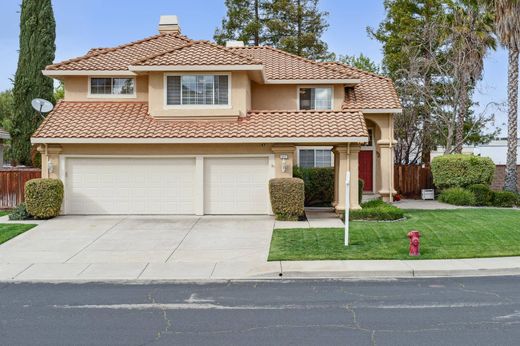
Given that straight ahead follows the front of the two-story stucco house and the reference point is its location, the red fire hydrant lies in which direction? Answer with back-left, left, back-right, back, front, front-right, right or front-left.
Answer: front-left

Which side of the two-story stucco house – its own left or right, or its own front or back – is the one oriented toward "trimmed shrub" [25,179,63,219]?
right

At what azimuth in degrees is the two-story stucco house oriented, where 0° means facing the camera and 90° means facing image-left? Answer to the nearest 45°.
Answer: approximately 0°

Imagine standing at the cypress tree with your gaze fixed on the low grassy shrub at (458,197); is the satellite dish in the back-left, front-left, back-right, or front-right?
front-right

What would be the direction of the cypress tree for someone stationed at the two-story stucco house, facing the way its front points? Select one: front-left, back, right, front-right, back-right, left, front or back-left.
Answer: back-right

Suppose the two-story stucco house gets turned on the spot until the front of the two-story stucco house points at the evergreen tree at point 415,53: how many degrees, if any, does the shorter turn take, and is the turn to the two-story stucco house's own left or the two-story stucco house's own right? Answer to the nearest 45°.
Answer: approximately 135° to the two-story stucco house's own left

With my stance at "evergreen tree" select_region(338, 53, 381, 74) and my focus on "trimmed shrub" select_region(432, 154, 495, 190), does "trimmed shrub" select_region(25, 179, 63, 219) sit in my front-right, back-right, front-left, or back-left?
front-right

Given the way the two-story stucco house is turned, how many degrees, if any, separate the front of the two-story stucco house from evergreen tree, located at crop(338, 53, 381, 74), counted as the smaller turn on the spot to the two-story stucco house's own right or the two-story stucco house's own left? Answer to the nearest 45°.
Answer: approximately 135° to the two-story stucco house's own left

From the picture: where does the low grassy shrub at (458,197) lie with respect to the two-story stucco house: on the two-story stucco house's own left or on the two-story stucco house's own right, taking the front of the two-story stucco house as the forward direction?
on the two-story stucco house's own left

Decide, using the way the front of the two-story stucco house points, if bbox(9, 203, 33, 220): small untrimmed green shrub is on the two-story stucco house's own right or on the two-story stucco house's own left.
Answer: on the two-story stucco house's own right

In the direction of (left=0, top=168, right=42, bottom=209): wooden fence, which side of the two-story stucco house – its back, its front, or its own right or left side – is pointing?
right

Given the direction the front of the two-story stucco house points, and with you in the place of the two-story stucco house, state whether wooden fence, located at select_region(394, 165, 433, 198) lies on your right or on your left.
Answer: on your left

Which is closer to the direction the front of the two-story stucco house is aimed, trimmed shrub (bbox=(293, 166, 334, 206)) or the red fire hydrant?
the red fire hydrant

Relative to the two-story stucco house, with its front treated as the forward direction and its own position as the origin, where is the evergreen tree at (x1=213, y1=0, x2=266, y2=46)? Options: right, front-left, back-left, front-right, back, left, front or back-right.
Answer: back
